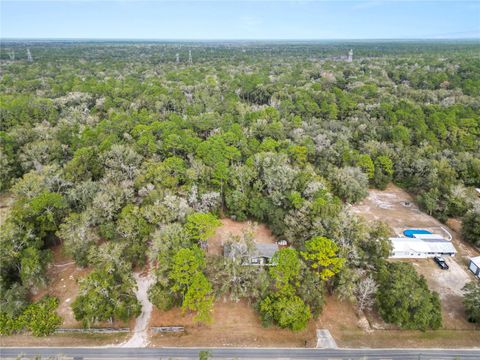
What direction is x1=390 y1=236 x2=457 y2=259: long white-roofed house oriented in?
toward the camera

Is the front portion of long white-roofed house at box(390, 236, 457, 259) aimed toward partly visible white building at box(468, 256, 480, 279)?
no

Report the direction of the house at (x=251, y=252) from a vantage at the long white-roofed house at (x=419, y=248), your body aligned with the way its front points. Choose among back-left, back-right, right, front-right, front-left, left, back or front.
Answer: front-right

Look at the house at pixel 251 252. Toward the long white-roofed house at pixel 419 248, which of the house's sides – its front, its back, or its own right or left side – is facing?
left

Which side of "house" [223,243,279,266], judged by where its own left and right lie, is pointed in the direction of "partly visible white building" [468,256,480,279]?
left

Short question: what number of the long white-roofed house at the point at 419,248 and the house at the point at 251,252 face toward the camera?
2

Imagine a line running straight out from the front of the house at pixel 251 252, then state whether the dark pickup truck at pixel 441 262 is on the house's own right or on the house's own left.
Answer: on the house's own left

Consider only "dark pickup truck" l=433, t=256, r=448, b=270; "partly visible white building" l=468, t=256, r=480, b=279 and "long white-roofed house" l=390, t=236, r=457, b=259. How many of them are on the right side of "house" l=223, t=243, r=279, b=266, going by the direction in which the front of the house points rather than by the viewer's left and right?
0
